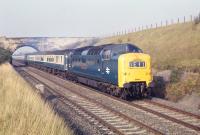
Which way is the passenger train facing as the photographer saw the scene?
facing the viewer and to the right of the viewer

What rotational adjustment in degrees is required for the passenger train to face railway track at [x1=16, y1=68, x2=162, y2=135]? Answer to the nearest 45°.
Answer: approximately 45° to its right
